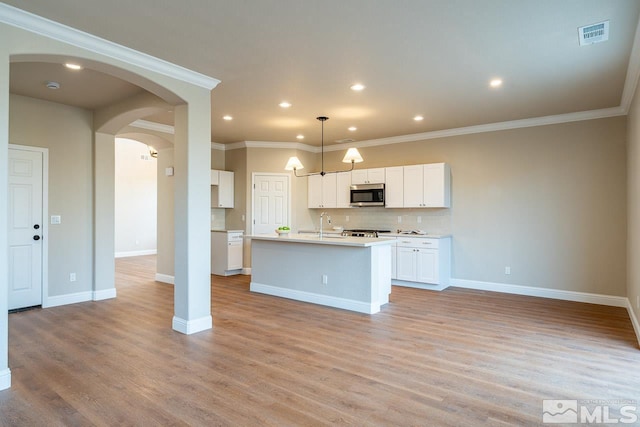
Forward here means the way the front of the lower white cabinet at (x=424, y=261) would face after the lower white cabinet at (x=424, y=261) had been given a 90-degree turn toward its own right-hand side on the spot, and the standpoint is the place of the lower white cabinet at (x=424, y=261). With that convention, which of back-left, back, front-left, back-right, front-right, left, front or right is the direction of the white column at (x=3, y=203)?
left

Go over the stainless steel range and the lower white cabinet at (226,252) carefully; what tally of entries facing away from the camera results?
0

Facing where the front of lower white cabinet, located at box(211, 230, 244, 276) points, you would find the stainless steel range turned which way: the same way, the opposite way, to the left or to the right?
to the right

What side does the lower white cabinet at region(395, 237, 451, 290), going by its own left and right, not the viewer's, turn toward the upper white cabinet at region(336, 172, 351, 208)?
right

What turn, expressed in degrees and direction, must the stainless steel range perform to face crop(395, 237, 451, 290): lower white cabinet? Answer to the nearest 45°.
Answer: approximately 90° to its left

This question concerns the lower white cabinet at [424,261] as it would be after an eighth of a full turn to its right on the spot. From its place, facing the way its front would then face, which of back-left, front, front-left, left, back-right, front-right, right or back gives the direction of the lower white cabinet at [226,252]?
front

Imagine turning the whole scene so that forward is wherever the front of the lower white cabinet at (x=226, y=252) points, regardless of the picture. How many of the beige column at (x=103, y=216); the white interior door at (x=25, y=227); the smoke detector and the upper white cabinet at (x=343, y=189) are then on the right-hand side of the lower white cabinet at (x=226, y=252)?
3

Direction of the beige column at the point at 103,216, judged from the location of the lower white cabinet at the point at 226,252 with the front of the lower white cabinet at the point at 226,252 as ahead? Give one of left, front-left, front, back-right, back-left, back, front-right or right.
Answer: right

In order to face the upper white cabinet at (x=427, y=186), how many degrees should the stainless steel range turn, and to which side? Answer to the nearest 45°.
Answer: approximately 135° to its left

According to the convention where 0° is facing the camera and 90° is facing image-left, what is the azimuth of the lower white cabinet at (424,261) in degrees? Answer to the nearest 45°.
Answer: approximately 45°

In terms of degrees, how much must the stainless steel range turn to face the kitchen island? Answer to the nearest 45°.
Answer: approximately 45° to its left

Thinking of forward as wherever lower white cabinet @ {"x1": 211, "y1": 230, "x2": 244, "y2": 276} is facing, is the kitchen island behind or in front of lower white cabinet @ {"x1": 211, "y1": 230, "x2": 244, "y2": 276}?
in front

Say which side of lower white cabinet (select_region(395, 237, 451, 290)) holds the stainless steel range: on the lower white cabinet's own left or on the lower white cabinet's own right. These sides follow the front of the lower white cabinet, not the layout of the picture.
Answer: on the lower white cabinet's own right
